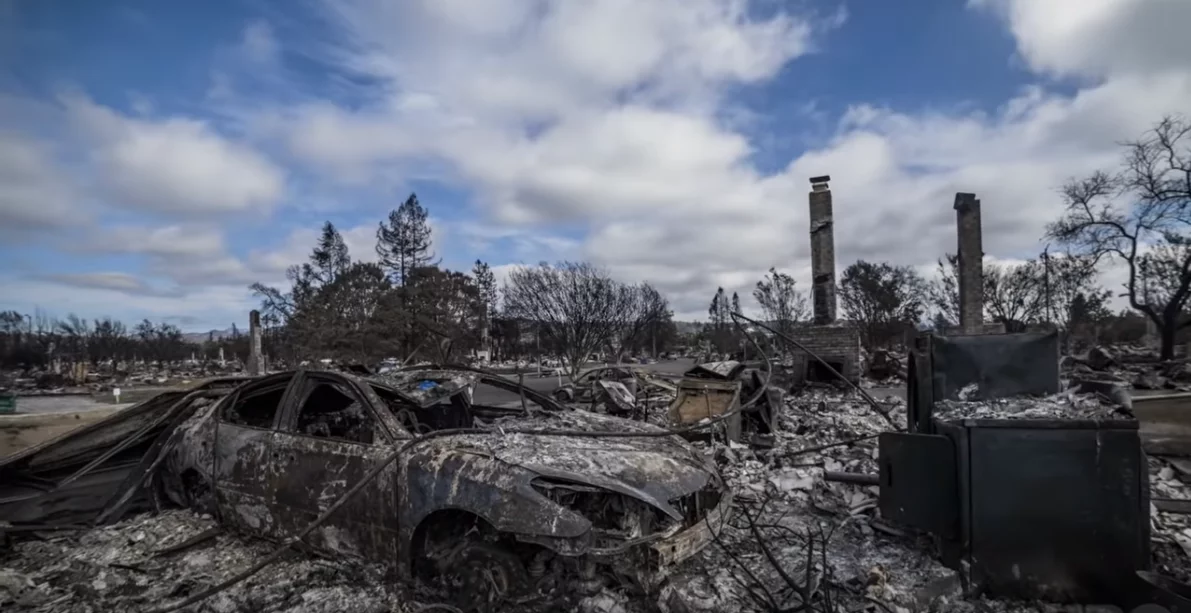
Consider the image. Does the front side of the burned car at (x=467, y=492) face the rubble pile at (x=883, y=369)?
no

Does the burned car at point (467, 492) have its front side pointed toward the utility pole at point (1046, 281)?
no

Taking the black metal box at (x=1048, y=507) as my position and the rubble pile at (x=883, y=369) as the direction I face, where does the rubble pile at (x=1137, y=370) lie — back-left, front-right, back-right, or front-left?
front-right

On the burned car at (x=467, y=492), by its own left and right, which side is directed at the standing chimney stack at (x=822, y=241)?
left

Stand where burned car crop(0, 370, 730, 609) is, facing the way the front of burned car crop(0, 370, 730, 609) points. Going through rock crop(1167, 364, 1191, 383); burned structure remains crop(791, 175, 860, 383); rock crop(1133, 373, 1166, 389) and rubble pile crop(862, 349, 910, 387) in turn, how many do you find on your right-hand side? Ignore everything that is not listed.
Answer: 0

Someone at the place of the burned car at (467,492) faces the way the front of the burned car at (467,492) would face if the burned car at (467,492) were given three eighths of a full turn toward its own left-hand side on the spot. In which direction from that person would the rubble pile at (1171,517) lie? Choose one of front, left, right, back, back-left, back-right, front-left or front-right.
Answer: right

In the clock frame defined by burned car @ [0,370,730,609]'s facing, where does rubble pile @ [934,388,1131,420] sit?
The rubble pile is roughly at 11 o'clock from the burned car.

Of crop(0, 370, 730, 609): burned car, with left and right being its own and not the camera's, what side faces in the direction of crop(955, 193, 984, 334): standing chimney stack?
left

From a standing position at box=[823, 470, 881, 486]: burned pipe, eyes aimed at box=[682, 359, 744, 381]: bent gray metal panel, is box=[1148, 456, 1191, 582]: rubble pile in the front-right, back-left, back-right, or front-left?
back-right

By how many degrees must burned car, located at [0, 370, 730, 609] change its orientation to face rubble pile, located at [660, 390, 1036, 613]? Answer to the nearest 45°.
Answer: approximately 45° to its left

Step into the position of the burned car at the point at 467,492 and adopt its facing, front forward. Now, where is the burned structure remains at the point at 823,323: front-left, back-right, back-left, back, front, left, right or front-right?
left

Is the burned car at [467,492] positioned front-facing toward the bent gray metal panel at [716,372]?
no

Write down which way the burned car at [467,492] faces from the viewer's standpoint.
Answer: facing the viewer and to the right of the viewer

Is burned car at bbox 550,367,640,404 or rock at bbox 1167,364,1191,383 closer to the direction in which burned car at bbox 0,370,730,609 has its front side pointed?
the rock

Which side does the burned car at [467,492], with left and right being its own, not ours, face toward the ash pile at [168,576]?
right
